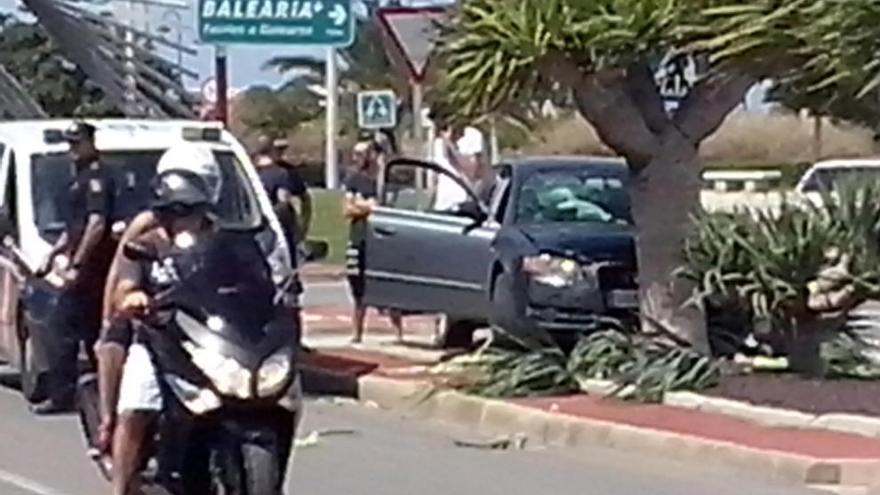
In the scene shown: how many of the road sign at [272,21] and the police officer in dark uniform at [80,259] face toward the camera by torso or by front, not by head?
1

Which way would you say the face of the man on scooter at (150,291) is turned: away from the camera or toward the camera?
toward the camera

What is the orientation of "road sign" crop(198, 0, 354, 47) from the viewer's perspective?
toward the camera

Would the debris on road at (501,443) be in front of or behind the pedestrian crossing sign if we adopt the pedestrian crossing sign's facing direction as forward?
in front

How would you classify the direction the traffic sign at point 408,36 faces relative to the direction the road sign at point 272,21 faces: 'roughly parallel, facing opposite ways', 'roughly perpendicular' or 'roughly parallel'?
roughly parallel

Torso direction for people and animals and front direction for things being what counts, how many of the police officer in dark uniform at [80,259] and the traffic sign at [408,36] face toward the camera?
1

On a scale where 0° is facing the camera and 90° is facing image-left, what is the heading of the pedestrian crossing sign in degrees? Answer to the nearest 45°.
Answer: approximately 0°

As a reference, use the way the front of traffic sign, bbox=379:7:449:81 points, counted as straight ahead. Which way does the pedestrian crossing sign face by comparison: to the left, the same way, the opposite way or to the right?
the same way

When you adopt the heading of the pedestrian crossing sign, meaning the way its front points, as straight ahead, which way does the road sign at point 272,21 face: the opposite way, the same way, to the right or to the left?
the same way
